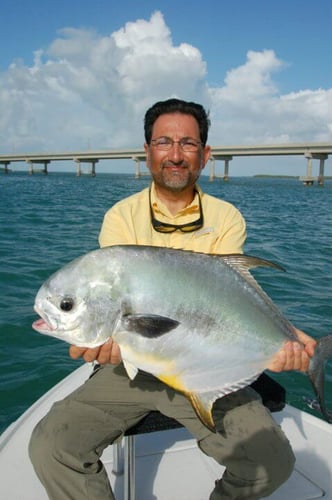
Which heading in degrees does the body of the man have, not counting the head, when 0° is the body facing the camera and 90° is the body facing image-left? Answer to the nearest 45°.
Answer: approximately 0°
